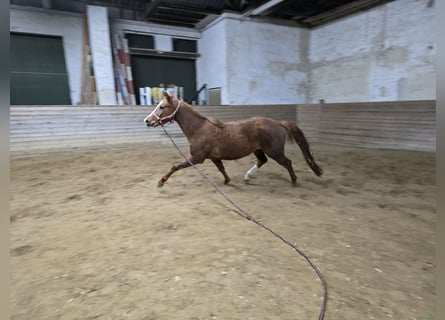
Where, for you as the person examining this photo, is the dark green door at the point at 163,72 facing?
facing the viewer

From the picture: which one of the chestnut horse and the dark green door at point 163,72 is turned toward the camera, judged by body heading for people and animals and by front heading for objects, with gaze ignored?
the dark green door

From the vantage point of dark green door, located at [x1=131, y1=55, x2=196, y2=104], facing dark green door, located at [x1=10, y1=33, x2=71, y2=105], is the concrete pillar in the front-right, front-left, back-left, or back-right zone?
front-left

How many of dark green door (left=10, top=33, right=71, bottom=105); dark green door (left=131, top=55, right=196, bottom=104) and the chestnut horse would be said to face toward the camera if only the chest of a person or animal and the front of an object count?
2

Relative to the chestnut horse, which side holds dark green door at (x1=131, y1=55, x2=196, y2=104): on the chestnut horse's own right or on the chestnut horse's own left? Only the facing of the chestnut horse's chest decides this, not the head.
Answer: on the chestnut horse's own right

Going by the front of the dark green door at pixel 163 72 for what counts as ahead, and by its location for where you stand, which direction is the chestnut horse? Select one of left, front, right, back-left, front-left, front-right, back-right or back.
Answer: front

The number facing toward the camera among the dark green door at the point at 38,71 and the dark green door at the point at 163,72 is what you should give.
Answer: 2

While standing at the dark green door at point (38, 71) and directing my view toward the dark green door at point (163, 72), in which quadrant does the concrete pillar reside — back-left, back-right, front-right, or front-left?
front-right

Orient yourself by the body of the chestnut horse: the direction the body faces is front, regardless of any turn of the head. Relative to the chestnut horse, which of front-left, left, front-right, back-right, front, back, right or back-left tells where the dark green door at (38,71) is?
front-right

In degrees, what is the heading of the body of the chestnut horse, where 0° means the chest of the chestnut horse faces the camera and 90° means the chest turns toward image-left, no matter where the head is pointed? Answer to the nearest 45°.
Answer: approximately 90°

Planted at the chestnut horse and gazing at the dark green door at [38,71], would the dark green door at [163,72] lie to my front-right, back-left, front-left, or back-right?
front-right

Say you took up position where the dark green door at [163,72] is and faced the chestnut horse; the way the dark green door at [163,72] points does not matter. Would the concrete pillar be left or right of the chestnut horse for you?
right

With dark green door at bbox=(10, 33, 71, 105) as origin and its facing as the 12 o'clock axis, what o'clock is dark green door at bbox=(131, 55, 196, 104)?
dark green door at bbox=(131, 55, 196, 104) is roughly at 9 o'clock from dark green door at bbox=(10, 33, 71, 105).

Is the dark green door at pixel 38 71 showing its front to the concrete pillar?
no

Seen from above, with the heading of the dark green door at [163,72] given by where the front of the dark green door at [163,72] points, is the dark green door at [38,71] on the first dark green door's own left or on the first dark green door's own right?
on the first dark green door's own right

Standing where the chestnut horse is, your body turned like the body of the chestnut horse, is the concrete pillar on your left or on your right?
on your right

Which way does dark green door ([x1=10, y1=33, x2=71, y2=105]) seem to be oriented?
toward the camera
